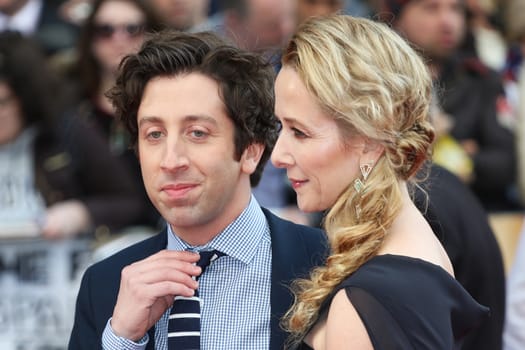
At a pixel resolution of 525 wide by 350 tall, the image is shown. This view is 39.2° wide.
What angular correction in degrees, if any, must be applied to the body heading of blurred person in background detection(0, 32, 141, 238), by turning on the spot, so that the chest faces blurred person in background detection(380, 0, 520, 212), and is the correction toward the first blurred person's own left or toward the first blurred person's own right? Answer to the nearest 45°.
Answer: approximately 135° to the first blurred person's own left

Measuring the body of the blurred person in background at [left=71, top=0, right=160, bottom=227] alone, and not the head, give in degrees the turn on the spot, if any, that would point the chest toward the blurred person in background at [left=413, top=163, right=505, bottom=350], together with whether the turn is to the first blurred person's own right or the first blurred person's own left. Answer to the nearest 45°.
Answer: approximately 45° to the first blurred person's own left

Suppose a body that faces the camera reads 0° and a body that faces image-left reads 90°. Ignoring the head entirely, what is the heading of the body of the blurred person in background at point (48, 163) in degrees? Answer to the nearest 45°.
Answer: approximately 45°

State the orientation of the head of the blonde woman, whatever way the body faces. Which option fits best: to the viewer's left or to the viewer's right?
to the viewer's left
